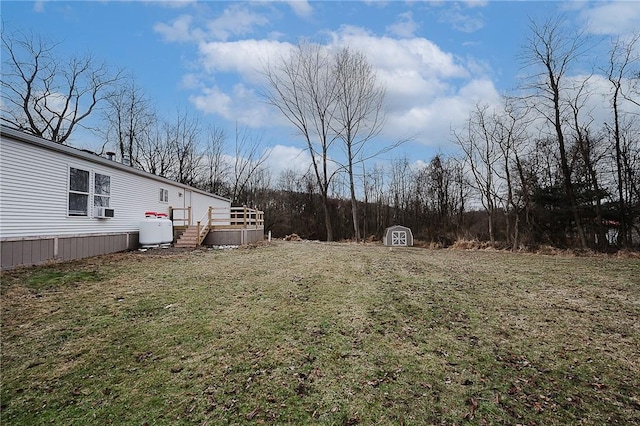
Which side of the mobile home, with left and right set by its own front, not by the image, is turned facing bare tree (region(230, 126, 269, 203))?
left

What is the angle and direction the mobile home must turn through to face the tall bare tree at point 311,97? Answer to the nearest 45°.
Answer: approximately 90° to its left

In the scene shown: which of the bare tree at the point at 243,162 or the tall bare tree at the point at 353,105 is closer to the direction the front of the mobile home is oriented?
the tall bare tree

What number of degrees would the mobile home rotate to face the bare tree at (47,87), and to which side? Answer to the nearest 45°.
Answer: approximately 135° to its left

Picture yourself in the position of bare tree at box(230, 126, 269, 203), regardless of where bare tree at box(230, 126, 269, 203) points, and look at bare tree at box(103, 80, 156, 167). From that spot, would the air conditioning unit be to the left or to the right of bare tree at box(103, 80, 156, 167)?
left

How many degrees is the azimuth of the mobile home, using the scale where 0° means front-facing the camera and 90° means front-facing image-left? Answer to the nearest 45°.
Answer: approximately 315°

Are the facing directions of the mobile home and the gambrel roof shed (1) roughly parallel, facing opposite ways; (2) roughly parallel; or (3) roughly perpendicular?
roughly perpendicular

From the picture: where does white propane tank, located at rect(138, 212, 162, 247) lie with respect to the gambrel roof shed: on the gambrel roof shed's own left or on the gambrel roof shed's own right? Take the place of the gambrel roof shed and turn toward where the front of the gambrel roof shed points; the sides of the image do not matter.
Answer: on the gambrel roof shed's own right

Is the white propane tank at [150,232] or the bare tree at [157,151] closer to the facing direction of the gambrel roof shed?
the white propane tank

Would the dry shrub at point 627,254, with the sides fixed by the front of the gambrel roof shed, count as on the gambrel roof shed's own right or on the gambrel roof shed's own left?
on the gambrel roof shed's own left

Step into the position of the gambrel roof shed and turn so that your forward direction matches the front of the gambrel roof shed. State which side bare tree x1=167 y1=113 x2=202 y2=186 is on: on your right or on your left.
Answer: on your right

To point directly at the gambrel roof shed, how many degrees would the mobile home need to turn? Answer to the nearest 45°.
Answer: approximately 45° to its left

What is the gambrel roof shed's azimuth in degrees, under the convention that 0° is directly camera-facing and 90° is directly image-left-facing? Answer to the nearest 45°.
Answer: approximately 0°
